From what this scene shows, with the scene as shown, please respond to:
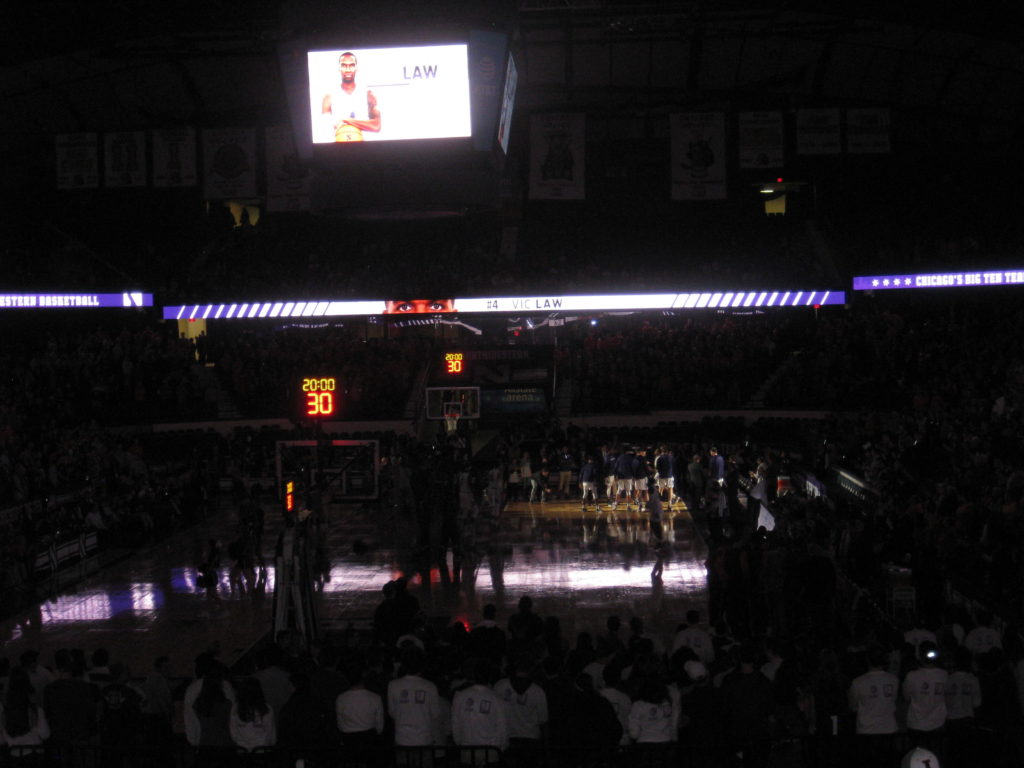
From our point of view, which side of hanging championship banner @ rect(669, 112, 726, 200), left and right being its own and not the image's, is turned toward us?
front

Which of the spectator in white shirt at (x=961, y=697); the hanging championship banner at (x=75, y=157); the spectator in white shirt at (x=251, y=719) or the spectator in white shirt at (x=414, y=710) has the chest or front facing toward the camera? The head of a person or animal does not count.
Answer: the hanging championship banner

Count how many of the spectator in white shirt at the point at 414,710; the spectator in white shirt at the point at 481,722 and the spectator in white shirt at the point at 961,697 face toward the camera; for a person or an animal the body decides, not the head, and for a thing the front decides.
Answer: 0

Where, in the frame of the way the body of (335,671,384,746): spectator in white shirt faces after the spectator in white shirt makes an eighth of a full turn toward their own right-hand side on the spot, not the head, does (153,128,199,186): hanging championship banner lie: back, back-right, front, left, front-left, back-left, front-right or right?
front-left

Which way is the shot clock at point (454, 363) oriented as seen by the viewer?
toward the camera

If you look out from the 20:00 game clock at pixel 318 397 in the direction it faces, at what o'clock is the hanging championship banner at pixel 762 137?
The hanging championship banner is roughly at 8 o'clock from the 20:00 game clock.

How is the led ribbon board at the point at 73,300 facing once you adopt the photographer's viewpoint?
facing the viewer

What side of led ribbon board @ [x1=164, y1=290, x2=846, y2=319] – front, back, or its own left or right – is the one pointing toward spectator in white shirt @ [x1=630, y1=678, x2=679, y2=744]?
front

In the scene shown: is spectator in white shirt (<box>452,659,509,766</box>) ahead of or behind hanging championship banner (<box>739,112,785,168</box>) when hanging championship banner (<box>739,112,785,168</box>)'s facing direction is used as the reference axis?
ahead

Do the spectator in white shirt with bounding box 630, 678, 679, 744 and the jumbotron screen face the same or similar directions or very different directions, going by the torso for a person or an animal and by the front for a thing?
very different directions

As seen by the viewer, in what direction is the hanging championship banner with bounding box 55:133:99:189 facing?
toward the camera

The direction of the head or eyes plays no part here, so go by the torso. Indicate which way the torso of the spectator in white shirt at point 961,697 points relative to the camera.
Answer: away from the camera

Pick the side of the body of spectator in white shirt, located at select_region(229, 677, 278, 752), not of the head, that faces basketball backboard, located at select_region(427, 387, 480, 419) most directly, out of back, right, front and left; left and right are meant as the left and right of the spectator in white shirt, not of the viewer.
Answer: front

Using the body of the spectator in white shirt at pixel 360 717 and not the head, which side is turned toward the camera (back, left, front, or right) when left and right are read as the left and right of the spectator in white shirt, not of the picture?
back

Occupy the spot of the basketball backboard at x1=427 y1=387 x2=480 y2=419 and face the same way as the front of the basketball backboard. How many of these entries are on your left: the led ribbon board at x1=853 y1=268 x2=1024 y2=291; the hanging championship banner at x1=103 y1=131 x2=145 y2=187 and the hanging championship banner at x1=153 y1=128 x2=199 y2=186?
1
